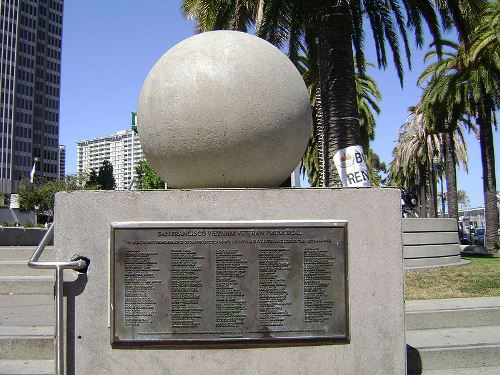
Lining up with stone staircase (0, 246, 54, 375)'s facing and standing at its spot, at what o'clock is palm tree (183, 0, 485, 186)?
The palm tree is roughly at 8 o'clock from the stone staircase.

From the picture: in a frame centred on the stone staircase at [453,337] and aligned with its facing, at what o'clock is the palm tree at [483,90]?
The palm tree is roughly at 6 o'clock from the stone staircase.

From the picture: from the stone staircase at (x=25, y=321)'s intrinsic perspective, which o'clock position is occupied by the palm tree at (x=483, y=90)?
The palm tree is roughly at 8 o'clock from the stone staircase.

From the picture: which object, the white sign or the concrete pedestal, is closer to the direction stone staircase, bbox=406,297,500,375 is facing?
the concrete pedestal

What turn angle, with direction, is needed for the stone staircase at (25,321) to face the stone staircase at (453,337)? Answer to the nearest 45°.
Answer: approximately 45° to its left

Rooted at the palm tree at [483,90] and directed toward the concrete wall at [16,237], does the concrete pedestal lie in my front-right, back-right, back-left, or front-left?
front-left

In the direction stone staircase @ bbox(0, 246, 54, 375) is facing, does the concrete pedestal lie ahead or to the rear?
ahead

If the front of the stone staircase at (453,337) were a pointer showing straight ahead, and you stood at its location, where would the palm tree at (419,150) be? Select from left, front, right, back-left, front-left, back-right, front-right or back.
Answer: back

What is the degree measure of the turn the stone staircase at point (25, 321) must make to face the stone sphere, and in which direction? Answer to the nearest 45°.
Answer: approximately 45° to its left

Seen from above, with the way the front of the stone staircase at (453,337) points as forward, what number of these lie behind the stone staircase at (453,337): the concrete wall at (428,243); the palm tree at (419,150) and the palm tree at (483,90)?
3

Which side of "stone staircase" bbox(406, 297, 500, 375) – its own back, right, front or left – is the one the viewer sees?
front

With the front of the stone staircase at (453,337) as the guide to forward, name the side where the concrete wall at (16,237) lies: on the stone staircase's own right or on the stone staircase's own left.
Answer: on the stone staircase's own right

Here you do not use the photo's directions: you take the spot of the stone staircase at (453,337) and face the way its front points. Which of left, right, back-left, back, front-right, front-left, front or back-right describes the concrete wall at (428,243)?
back

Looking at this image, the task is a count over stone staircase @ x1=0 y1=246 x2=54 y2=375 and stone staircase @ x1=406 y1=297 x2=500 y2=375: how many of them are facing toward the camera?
2

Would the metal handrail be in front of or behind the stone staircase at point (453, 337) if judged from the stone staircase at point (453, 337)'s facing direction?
in front
